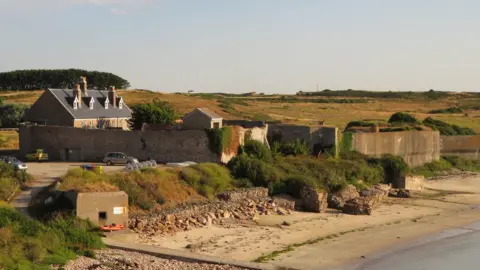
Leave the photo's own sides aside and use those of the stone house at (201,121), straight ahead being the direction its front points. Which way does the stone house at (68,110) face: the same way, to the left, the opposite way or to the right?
the same way

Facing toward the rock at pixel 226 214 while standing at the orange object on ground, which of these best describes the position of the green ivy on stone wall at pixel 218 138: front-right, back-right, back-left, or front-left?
front-left

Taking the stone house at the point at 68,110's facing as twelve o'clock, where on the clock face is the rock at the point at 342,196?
The rock is roughly at 12 o'clock from the stone house.

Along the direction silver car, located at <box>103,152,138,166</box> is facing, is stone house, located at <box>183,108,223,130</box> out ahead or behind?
ahead

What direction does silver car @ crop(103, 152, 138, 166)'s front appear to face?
to the viewer's right

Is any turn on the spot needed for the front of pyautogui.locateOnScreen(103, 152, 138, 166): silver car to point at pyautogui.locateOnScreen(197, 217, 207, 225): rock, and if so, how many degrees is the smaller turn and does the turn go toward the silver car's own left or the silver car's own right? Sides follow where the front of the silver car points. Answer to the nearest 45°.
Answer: approximately 45° to the silver car's own right

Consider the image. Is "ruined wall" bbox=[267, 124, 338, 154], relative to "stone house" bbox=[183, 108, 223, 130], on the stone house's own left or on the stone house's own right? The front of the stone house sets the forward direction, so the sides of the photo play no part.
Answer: on the stone house's own left
